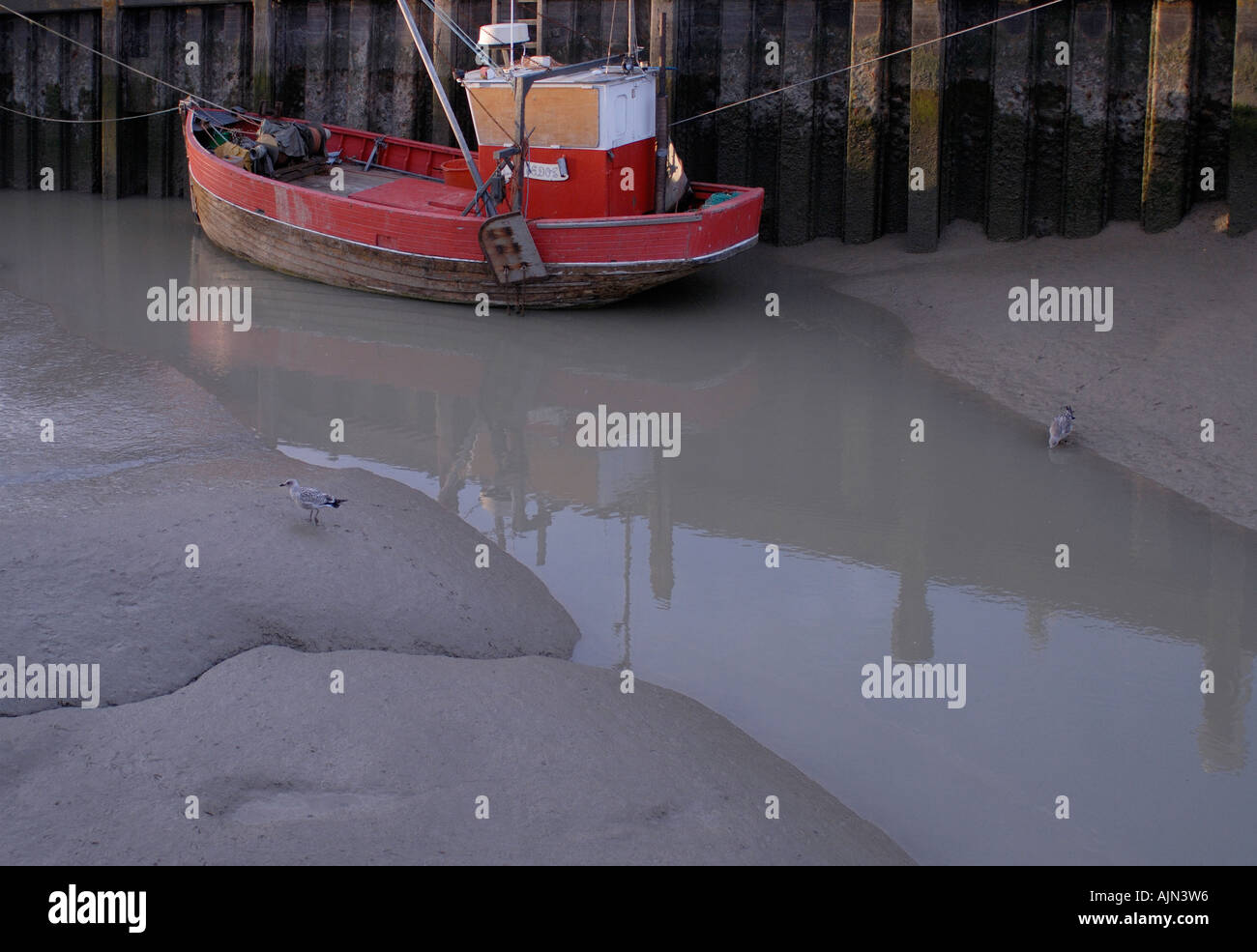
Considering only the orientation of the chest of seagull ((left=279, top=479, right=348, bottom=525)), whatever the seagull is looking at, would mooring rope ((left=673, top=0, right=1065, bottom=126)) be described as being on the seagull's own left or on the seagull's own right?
on the seagull's own right

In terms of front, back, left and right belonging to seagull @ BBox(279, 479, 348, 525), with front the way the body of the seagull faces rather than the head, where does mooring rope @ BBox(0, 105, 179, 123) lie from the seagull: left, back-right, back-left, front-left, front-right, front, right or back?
right

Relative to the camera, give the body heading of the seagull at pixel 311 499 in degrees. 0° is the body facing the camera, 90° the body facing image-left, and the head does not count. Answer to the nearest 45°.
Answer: approximately 90°

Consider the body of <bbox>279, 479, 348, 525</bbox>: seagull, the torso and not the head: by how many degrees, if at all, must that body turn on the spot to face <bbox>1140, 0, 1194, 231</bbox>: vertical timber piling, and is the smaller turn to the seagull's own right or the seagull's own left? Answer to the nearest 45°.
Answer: approximately 135° to the seagull's own right
